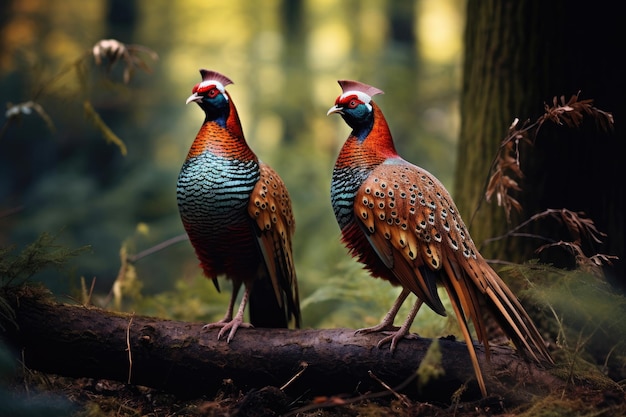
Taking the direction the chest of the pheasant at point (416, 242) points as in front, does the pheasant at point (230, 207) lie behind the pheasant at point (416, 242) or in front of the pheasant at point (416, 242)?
in front

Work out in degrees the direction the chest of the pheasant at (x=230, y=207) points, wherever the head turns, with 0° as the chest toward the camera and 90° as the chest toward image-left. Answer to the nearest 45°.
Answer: approximately 45°

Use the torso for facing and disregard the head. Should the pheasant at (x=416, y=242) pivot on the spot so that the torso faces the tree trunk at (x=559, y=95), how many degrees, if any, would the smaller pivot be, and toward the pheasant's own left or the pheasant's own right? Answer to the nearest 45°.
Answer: approximately 135° to the pheasant's own right

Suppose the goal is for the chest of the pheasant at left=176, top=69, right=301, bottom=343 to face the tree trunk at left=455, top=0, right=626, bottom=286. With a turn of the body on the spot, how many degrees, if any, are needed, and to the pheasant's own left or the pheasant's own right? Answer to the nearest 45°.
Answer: approximately 135° to the pheasant's own left

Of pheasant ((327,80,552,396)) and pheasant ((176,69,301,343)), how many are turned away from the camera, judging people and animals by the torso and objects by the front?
0

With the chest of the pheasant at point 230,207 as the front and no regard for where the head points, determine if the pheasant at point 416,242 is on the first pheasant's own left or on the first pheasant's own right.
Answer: on the first pheasant's own left

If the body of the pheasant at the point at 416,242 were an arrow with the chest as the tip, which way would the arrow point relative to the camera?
to the viewer's left
